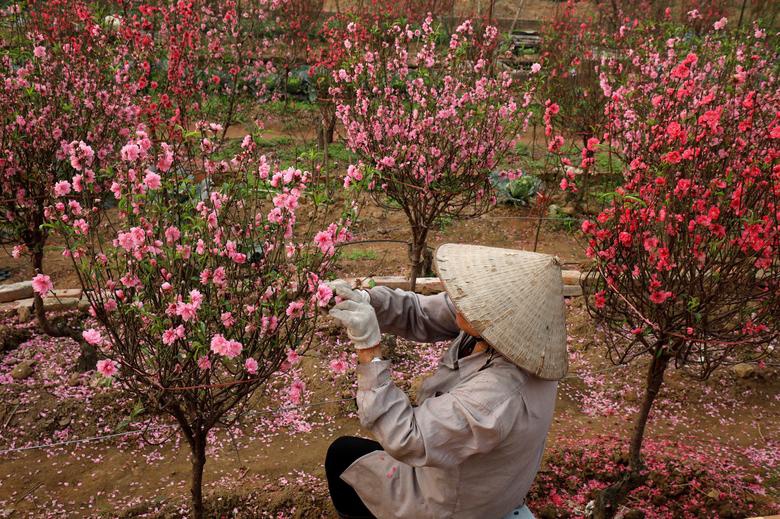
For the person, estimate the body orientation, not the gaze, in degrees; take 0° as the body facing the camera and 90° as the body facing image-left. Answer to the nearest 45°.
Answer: approximately 90°

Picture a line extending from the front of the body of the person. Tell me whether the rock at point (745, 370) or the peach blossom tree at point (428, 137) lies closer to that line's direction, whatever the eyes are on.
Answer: the peach blossom tree

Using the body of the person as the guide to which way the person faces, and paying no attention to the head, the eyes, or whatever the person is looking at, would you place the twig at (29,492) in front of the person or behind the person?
in front

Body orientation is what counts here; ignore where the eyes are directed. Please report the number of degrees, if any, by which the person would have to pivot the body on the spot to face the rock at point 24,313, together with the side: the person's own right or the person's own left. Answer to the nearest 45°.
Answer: approximately 45° to the person's own right

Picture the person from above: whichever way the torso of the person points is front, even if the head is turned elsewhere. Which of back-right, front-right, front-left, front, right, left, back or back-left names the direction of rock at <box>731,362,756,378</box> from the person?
back-right

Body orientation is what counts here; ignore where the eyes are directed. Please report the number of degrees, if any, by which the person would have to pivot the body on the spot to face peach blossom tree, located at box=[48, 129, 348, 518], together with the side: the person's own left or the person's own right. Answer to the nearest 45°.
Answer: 0° — they already face it

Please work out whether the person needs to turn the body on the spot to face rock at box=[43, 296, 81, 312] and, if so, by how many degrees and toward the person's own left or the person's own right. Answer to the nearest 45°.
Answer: approximately 45° to the person's own right
